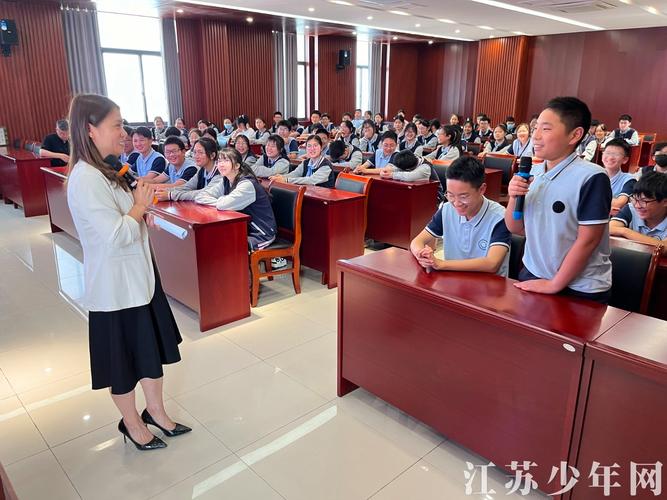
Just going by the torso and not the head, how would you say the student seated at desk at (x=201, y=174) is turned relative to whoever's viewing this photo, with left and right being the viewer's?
facing the viewer and to the left of the viewer

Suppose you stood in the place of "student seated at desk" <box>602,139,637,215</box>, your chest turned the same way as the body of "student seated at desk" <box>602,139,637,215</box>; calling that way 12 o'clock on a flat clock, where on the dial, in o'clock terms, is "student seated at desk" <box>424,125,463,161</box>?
"student seated at desk" <box>424,125,463,161</box> is roughly at 3 o'clock from "student seated at desk" <box>602,139,637,215</box>.

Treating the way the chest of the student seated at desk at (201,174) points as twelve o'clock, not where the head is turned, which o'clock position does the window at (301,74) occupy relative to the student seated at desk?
The window is roughly at 5 o'clock from the student seated at desk.

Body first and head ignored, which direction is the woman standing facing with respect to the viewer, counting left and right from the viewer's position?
facing to the right of the viewer

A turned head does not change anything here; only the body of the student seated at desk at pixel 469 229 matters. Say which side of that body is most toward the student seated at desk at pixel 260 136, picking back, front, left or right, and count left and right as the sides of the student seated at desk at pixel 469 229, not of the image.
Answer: right

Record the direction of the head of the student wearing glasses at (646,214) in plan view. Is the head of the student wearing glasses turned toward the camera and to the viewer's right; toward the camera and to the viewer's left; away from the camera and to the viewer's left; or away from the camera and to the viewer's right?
toward the camera and to the viewer's left

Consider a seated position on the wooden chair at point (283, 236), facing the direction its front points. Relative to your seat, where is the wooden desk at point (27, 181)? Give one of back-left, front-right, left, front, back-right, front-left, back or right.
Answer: right

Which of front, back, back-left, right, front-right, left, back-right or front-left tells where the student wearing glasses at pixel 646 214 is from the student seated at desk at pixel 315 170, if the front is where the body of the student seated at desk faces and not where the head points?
left
